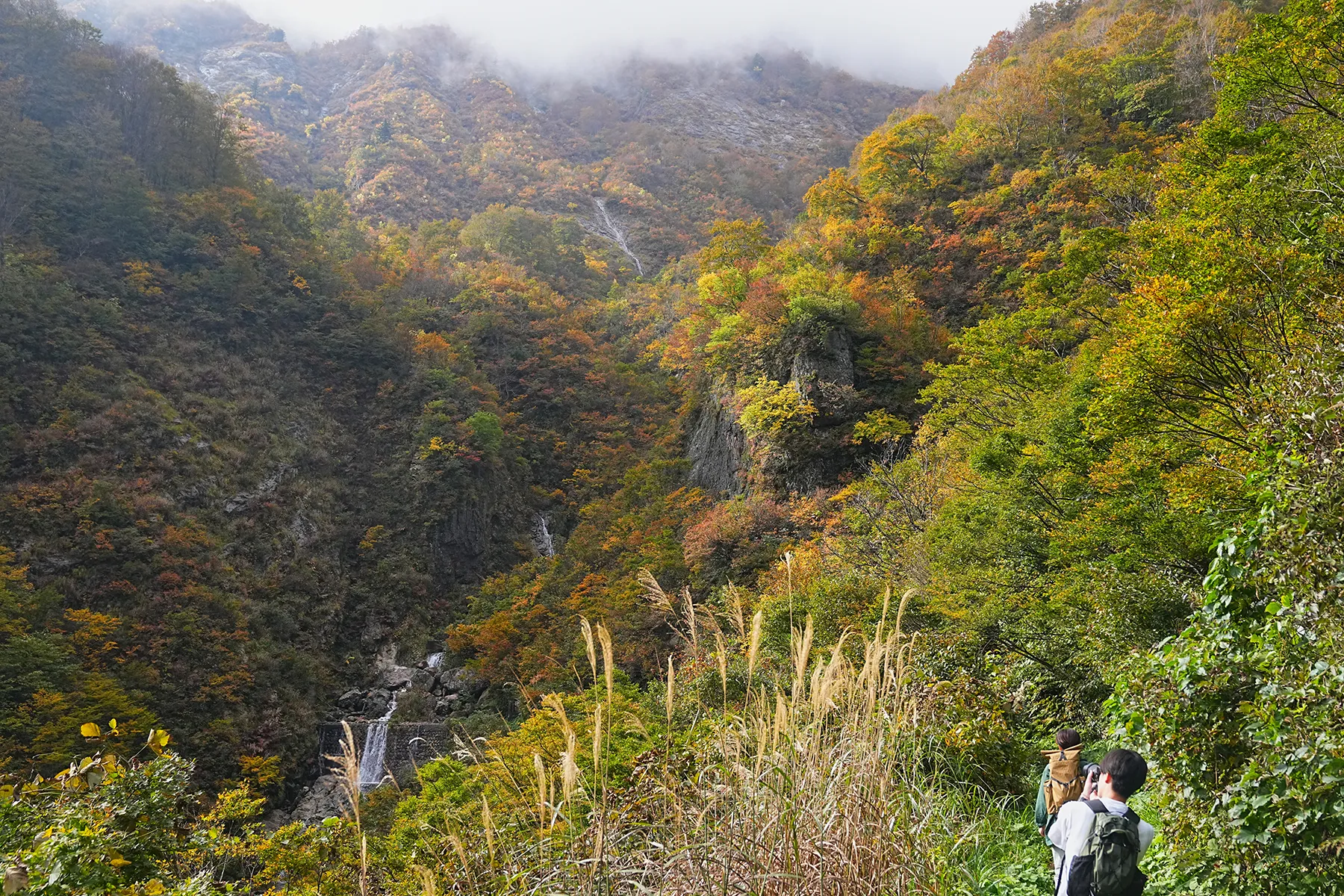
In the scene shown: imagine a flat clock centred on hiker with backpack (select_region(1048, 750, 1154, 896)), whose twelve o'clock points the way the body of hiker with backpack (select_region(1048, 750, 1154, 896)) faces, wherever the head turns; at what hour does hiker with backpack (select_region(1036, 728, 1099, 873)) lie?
hiker with backpack (select_region(1036, 728, 1099, 873)) is roughly at 1 o'clock from hiker with backpack (select_region(1048, 750, 1154, 896)).

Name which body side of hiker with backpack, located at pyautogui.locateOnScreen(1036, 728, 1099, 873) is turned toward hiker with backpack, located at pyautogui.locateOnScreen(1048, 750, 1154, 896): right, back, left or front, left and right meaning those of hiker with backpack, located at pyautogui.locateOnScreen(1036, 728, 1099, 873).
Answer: back

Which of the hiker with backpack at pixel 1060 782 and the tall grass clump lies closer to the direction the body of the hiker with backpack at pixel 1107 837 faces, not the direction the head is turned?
the hiker with backpack

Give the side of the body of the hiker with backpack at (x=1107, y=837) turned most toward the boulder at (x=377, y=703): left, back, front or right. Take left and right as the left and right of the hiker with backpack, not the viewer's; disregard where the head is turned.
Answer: front

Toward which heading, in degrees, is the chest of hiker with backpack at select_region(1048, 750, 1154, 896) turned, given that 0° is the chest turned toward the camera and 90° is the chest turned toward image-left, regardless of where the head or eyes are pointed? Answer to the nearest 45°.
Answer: approximately 135°

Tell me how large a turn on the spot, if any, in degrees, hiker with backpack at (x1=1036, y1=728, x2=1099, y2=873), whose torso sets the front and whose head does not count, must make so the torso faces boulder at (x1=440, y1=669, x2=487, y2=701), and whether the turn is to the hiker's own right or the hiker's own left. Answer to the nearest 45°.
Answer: approximately 45° to the hiker's own left

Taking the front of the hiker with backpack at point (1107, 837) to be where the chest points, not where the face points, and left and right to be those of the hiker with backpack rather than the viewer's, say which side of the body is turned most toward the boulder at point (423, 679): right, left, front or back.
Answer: front

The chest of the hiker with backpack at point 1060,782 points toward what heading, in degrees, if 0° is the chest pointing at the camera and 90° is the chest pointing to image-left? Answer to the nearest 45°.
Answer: approximately 180°

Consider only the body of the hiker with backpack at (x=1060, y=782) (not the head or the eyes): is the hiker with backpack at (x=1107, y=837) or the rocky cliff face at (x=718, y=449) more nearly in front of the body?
the rocky cliff face

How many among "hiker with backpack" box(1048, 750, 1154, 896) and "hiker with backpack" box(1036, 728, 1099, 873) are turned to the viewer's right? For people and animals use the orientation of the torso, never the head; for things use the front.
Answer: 0
